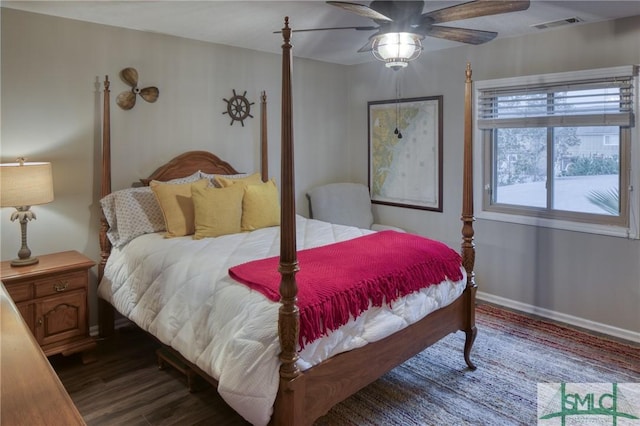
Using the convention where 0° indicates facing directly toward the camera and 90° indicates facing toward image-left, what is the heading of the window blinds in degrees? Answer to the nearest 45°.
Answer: approximately 45°

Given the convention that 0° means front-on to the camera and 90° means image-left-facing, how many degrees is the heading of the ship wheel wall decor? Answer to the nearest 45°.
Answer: approximately 315°

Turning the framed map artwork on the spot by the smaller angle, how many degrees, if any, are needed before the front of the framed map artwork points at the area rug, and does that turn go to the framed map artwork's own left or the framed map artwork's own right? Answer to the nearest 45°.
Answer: approximately 45° to the framed map artwork's own left

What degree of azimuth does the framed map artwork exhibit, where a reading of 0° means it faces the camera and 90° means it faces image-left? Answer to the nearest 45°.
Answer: approximately 45°

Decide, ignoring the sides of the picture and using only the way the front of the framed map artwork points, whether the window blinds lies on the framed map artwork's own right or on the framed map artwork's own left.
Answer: on the framed map artwork's own left

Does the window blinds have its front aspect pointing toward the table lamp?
yes

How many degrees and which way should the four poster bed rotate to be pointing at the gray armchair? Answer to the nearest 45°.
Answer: approximately 135° to its left
